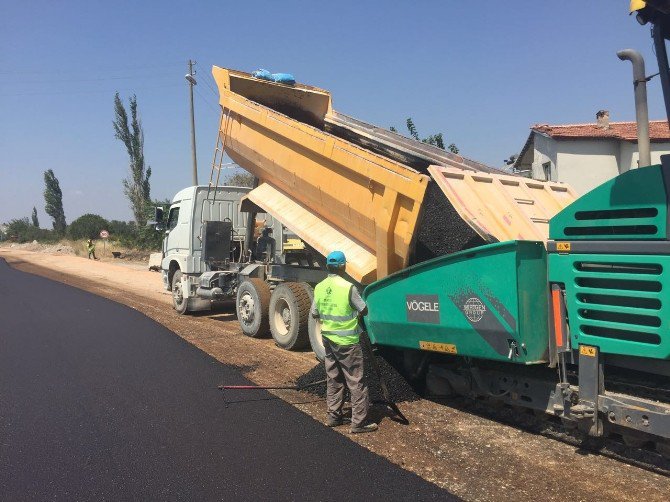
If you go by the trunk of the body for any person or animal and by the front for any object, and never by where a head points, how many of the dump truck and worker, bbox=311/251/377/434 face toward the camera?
0

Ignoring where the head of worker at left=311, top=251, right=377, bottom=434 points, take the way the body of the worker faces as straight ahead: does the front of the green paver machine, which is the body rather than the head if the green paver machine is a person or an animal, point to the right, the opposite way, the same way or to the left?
to the left

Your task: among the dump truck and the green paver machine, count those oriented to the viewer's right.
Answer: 0

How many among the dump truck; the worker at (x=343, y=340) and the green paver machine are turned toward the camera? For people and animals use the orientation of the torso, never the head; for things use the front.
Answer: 0

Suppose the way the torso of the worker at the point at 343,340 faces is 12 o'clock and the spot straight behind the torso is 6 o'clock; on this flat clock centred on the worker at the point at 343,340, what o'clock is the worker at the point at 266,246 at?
the worker at the point at 266,246 is roughly at 10 o'clock from the worker at the point at 343,340.

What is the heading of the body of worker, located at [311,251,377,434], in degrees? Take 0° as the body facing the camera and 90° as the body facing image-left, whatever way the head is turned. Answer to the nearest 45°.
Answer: approximately 225°

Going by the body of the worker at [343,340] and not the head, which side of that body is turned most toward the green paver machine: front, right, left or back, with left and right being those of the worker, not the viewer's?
right

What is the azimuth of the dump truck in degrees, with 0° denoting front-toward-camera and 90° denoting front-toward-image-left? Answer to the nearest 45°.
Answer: approximately 135°

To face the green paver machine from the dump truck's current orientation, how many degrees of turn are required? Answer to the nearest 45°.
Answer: approximately 180°

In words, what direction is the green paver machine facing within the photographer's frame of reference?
facing away from the viewer and to the left of the viewer

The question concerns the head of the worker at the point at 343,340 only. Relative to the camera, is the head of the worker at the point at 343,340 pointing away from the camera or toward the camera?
away from the camera

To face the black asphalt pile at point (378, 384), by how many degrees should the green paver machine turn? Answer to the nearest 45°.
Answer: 0° — it already faces it

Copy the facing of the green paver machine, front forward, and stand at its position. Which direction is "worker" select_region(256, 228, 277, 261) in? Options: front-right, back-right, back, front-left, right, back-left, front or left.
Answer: front
